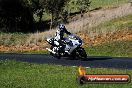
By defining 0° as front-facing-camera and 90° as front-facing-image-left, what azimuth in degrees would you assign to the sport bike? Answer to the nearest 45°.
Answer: approximately 315°
